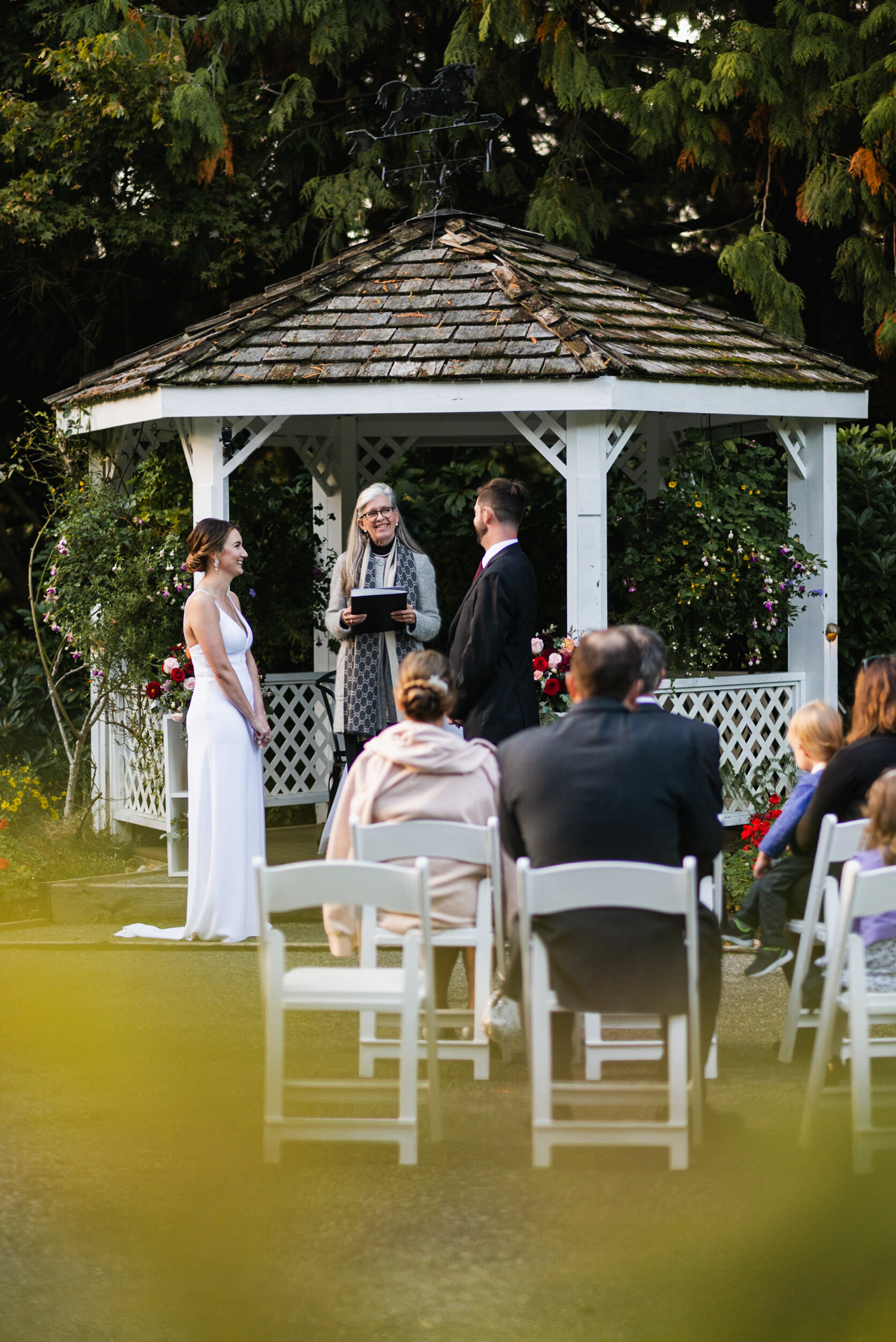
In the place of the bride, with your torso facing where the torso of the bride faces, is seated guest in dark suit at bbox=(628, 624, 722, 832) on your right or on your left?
on your right

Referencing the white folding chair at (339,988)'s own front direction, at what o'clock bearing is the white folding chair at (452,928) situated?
the white folding chair at (452,928) is roughly at 1 o'clock from the white folding chair at (339,988).

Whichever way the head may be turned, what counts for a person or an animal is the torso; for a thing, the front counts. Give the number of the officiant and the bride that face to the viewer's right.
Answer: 1

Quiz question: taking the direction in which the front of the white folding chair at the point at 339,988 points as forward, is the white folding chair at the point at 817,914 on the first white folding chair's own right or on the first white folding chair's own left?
on the first white folding chair's own right

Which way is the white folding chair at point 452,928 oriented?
away from the camera

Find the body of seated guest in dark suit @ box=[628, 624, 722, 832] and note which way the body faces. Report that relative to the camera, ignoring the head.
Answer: away from the camera

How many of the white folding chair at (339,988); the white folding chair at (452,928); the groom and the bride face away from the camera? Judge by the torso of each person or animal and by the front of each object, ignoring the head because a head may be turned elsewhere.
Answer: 2

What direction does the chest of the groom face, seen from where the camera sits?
to the viewer's left

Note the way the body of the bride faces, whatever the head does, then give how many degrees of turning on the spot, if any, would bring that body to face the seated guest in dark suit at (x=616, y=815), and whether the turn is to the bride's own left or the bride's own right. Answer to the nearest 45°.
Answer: approximately 90° to the bride's own right

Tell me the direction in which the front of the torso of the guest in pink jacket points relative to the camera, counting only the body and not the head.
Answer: away from the camera

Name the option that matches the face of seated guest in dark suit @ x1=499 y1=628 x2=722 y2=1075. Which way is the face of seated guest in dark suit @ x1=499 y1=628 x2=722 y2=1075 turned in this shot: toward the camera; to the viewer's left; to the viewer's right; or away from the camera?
away from the camera

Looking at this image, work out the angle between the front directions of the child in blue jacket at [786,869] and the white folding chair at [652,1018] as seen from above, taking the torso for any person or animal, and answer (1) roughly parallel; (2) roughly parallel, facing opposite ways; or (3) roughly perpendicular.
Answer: roughly perpendicular
